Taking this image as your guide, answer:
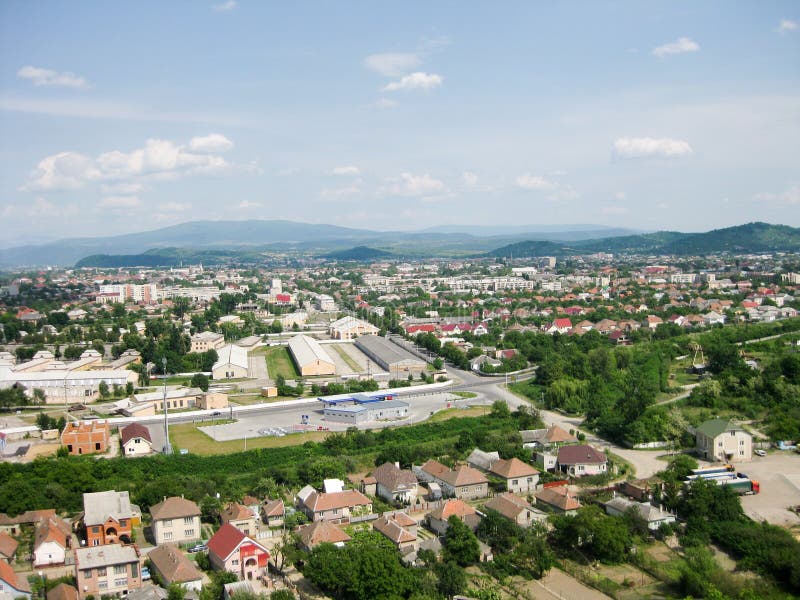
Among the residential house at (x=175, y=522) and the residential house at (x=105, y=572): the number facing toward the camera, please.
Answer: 2

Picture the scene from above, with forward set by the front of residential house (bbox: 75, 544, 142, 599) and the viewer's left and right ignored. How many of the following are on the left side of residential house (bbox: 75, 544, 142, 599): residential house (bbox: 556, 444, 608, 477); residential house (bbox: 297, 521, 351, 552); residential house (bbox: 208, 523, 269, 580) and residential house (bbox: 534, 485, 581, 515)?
4

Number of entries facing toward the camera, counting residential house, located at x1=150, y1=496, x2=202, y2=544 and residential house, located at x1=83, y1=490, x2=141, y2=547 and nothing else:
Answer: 2

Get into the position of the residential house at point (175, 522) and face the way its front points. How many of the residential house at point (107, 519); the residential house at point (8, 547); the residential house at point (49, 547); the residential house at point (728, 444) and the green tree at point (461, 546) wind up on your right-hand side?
3

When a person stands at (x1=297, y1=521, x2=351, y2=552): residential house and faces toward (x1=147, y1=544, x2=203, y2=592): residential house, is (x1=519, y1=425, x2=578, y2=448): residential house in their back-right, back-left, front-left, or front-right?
back-right

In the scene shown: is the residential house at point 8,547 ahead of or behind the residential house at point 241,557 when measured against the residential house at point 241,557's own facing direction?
behind

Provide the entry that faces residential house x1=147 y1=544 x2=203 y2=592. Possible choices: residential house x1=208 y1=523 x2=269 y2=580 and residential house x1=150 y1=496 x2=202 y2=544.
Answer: residential house x1=150 y1=496 x2=202 y2=544

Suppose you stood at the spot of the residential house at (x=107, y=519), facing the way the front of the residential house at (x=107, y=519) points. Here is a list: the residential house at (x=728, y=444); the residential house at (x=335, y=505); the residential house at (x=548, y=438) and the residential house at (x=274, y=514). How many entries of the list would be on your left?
4

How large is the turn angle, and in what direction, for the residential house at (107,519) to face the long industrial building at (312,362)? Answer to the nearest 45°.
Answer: approximately 135° to its left

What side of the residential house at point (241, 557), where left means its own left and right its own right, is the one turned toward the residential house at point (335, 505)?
left

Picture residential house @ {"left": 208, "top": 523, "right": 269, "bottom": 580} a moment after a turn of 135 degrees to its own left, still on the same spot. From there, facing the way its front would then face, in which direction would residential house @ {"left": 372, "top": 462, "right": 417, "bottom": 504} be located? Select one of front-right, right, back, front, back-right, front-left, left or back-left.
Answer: front-right
